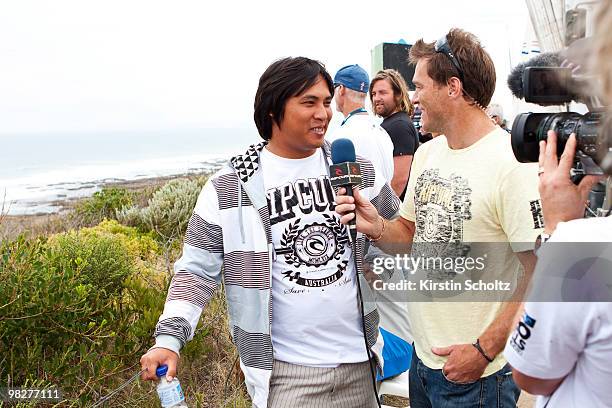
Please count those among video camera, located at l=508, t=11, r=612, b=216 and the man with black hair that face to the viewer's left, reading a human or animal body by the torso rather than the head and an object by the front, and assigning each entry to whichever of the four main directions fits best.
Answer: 1

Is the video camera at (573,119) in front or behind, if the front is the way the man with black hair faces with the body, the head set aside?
in front

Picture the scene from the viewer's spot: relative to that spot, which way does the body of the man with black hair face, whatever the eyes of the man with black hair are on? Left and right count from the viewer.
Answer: facing the viewer and to the right of the viewer

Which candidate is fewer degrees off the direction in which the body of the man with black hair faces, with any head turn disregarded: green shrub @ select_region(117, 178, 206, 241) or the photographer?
the photographer

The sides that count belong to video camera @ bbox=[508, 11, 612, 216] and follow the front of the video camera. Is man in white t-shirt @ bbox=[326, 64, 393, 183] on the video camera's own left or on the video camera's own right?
on the video camera's own right

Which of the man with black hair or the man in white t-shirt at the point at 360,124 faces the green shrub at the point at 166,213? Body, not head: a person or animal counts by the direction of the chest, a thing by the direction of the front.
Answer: the man in white t-shirt

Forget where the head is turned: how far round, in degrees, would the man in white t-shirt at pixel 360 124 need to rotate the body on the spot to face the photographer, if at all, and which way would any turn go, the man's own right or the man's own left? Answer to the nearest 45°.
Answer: approximately 135° to the man's own left

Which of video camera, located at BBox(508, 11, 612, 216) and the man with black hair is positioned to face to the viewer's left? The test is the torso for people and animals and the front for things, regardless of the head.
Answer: the video camera

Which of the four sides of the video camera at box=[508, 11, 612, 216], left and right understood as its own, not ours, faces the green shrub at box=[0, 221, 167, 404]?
front

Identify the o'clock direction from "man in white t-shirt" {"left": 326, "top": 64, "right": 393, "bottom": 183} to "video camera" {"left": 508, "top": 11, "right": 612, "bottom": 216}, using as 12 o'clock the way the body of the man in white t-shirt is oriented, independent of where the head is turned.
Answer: The video camera is roughly at 7 o'clock from the man in white t-shirt.

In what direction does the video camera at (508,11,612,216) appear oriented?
to the viewer's left
